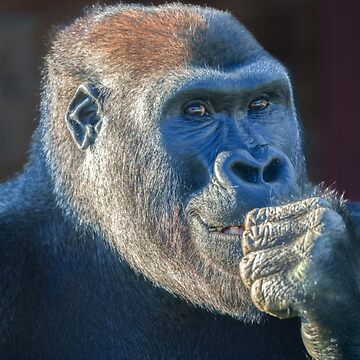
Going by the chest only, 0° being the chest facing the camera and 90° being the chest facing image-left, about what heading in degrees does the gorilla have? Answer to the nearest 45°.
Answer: approximately 315°
